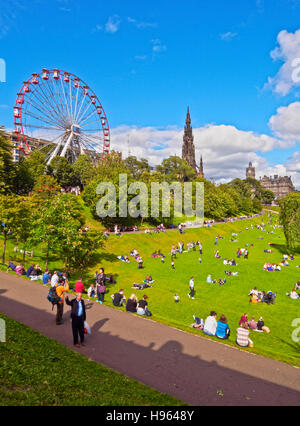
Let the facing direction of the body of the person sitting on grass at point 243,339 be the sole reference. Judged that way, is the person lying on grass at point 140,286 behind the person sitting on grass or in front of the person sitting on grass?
in front

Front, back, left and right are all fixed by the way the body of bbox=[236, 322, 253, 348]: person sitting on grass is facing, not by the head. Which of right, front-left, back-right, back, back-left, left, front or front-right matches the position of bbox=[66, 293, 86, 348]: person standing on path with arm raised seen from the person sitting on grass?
back-left

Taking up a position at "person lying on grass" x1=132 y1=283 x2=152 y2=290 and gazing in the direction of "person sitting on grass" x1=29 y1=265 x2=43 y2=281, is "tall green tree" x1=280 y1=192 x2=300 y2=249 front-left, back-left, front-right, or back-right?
back-right

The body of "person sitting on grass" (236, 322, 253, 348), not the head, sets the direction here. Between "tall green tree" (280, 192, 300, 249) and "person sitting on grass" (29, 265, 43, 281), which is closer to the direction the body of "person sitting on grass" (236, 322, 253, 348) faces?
the tall green tree

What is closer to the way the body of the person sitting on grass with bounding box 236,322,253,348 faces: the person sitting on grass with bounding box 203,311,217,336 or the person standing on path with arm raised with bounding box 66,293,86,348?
the person sitting on grass

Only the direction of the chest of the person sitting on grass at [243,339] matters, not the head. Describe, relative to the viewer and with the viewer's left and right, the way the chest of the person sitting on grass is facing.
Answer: facing away from the viewer

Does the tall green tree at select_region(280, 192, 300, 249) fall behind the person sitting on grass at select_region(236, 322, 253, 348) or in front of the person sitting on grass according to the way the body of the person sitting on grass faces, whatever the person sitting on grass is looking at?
in front

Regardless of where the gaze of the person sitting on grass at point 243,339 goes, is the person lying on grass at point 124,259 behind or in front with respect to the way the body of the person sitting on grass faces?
in front
